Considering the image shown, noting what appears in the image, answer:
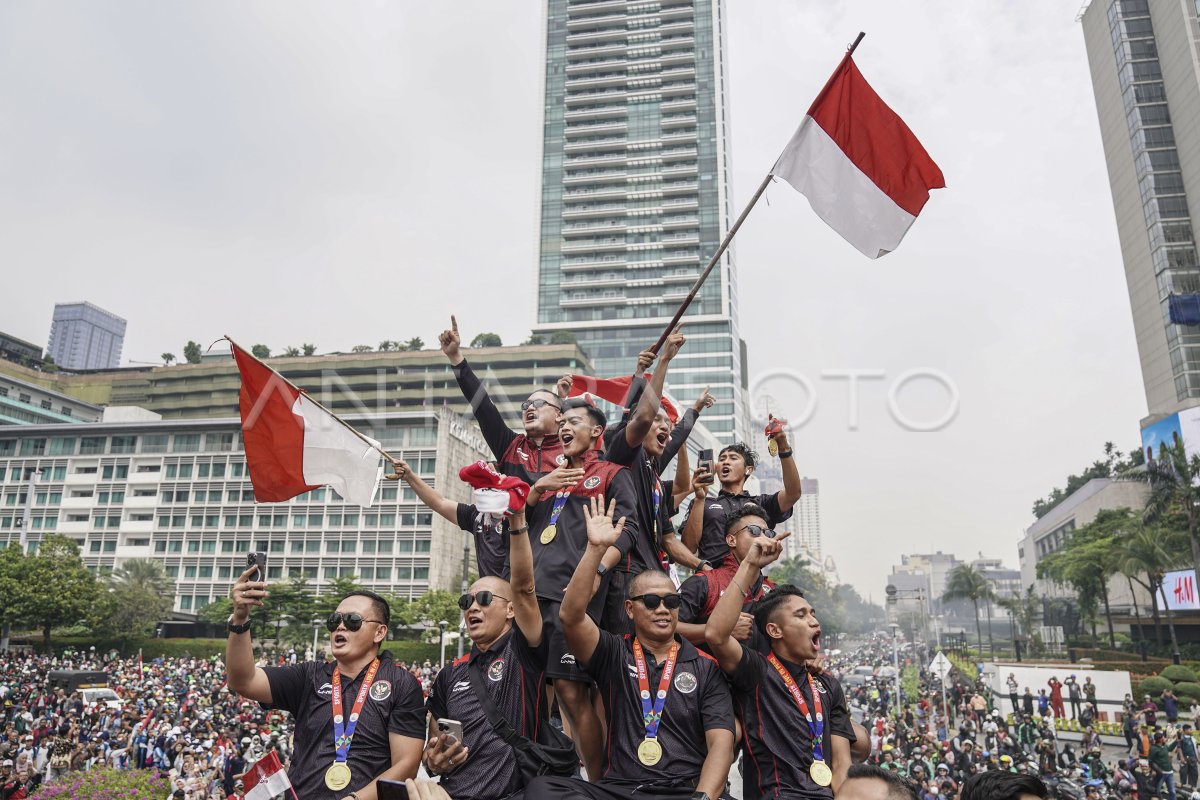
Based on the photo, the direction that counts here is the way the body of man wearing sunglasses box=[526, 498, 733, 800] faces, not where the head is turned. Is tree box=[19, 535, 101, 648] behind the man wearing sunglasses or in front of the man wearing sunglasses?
behind

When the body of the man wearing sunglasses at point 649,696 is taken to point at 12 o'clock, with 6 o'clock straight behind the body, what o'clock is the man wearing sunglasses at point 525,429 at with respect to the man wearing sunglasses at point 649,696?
the man wearing sunglasses at point 525,429 is roughly at 5 o'clock from the man wearing sunglasses at point 649,696.

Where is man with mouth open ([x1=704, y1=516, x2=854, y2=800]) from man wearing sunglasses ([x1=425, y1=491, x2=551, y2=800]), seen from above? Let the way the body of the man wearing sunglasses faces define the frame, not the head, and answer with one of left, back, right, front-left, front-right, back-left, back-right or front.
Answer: back-left

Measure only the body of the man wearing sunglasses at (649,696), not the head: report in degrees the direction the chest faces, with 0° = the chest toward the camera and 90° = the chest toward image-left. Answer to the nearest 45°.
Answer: approximately 0°

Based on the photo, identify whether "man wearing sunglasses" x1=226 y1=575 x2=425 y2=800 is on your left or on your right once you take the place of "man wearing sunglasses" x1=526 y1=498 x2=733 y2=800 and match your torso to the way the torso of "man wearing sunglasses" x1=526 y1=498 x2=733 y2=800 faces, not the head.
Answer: on your right

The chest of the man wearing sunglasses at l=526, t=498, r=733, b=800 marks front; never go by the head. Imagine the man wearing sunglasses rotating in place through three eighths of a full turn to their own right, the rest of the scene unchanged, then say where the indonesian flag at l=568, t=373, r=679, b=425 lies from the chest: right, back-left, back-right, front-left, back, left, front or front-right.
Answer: front-right

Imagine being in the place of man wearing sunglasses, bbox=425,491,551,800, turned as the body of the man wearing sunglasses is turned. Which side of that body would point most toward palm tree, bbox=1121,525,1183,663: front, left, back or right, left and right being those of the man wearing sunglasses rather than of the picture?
back

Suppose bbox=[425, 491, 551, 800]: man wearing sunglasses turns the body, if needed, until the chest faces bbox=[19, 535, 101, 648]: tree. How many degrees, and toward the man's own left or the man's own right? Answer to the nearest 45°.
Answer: approximately 90° to the man's own right

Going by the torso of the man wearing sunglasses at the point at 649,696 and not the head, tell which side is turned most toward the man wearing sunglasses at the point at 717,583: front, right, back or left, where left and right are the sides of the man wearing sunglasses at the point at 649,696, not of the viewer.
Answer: back
